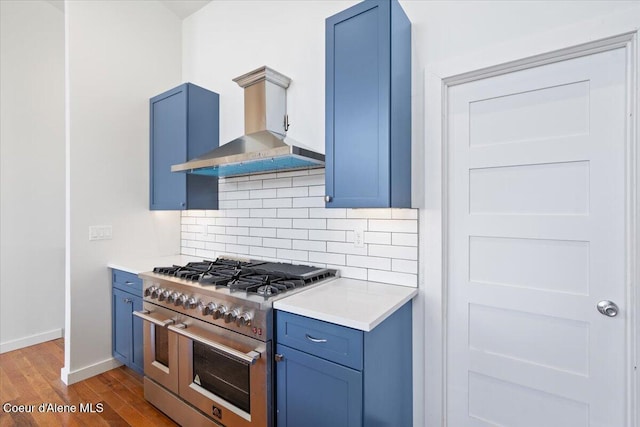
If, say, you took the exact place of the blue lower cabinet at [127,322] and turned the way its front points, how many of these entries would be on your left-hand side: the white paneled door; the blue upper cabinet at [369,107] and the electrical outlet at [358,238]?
3

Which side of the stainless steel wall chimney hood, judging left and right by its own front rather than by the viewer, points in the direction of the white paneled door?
left

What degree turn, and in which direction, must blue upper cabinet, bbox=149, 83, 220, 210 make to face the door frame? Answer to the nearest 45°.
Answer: approximately 90° to its left

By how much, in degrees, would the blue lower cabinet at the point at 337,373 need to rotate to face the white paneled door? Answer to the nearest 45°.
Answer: approximately 135° to its left
